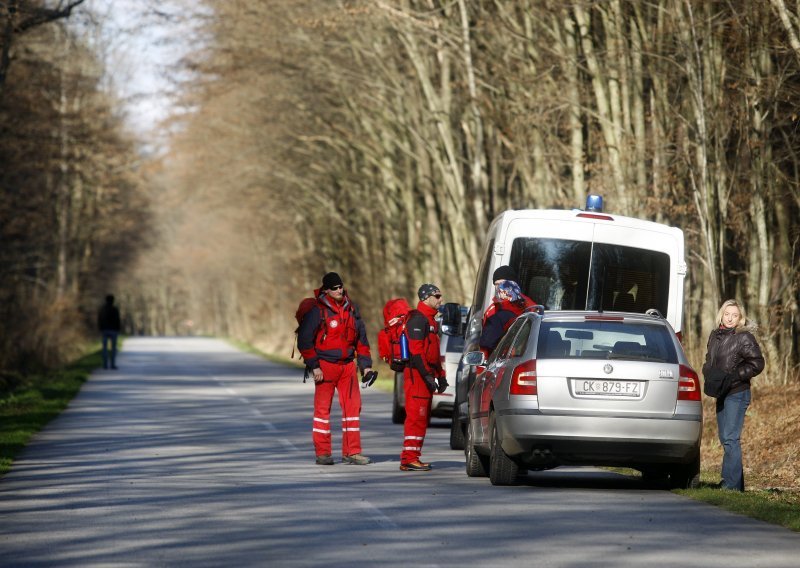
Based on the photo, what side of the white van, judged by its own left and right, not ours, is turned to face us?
back

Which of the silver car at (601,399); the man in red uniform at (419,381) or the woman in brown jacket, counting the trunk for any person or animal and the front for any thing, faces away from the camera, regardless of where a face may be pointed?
the silver car

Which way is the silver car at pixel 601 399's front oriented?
away from the camera

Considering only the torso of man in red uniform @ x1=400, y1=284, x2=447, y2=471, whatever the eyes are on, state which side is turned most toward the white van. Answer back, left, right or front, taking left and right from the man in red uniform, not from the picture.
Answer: front

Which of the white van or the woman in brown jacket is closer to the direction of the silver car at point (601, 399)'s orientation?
the white van

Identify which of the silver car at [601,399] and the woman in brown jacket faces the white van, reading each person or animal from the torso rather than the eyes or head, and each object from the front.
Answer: the silver car

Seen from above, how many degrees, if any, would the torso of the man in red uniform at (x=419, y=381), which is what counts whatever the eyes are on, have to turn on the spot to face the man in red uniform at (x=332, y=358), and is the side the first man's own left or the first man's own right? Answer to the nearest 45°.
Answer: approximately 180°

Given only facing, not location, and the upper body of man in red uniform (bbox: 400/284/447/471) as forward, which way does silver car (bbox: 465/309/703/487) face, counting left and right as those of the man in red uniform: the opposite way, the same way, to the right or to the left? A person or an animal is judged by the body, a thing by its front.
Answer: to the left

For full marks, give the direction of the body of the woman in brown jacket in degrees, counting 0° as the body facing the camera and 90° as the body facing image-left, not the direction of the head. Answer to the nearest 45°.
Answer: approximately 45°

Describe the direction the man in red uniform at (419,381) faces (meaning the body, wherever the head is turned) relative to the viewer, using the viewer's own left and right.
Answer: facing to the right of the viewer

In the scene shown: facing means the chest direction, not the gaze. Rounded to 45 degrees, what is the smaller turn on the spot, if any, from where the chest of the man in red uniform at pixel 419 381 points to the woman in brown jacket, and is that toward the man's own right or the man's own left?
approximately 45° to the man's own right
